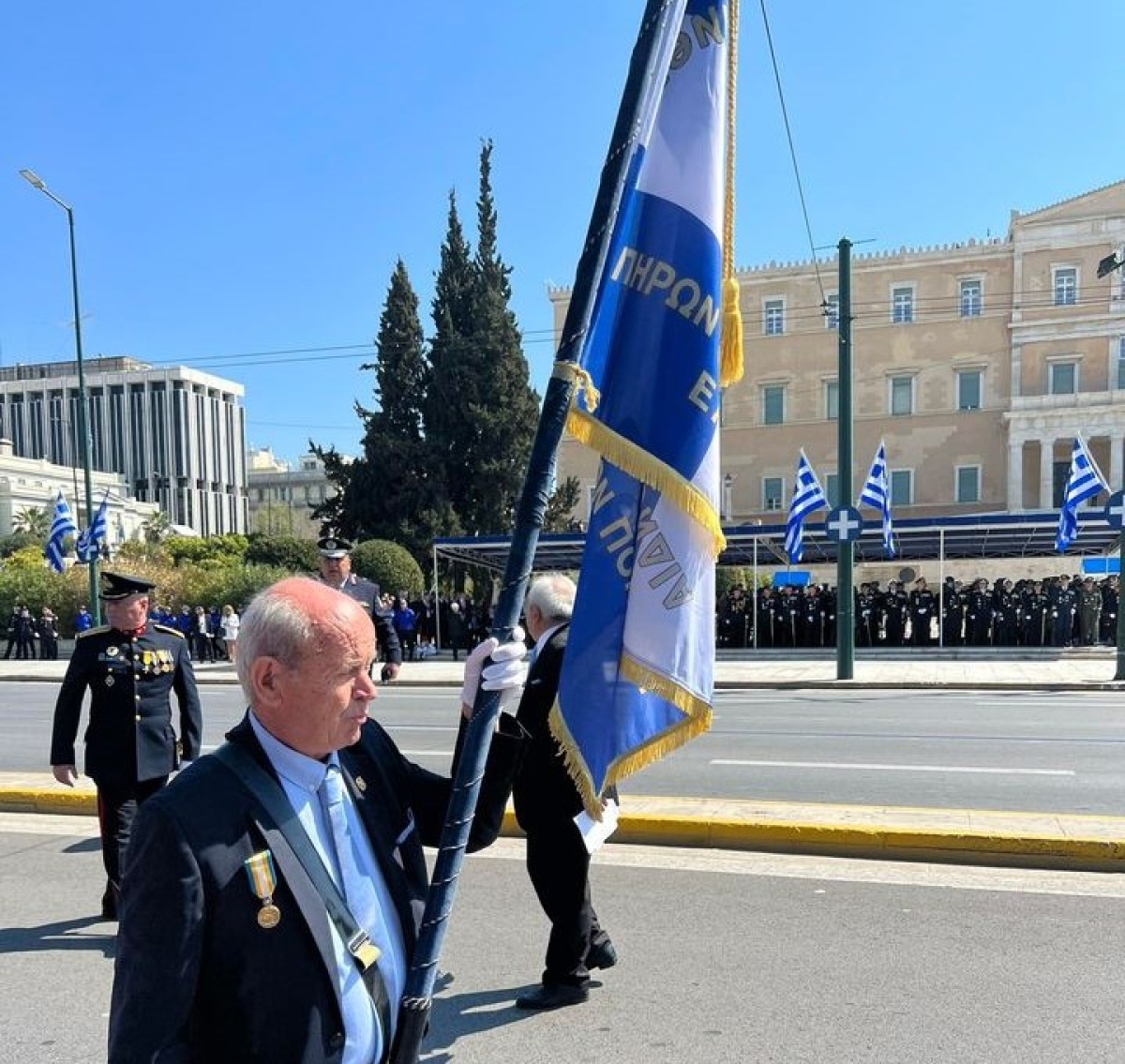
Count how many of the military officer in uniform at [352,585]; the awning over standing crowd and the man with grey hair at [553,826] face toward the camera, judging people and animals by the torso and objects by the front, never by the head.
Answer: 2

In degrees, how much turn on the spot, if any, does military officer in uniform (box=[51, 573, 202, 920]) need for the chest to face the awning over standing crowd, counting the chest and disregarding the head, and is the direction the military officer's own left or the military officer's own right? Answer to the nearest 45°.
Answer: approximately 135° to the military officer's own left
